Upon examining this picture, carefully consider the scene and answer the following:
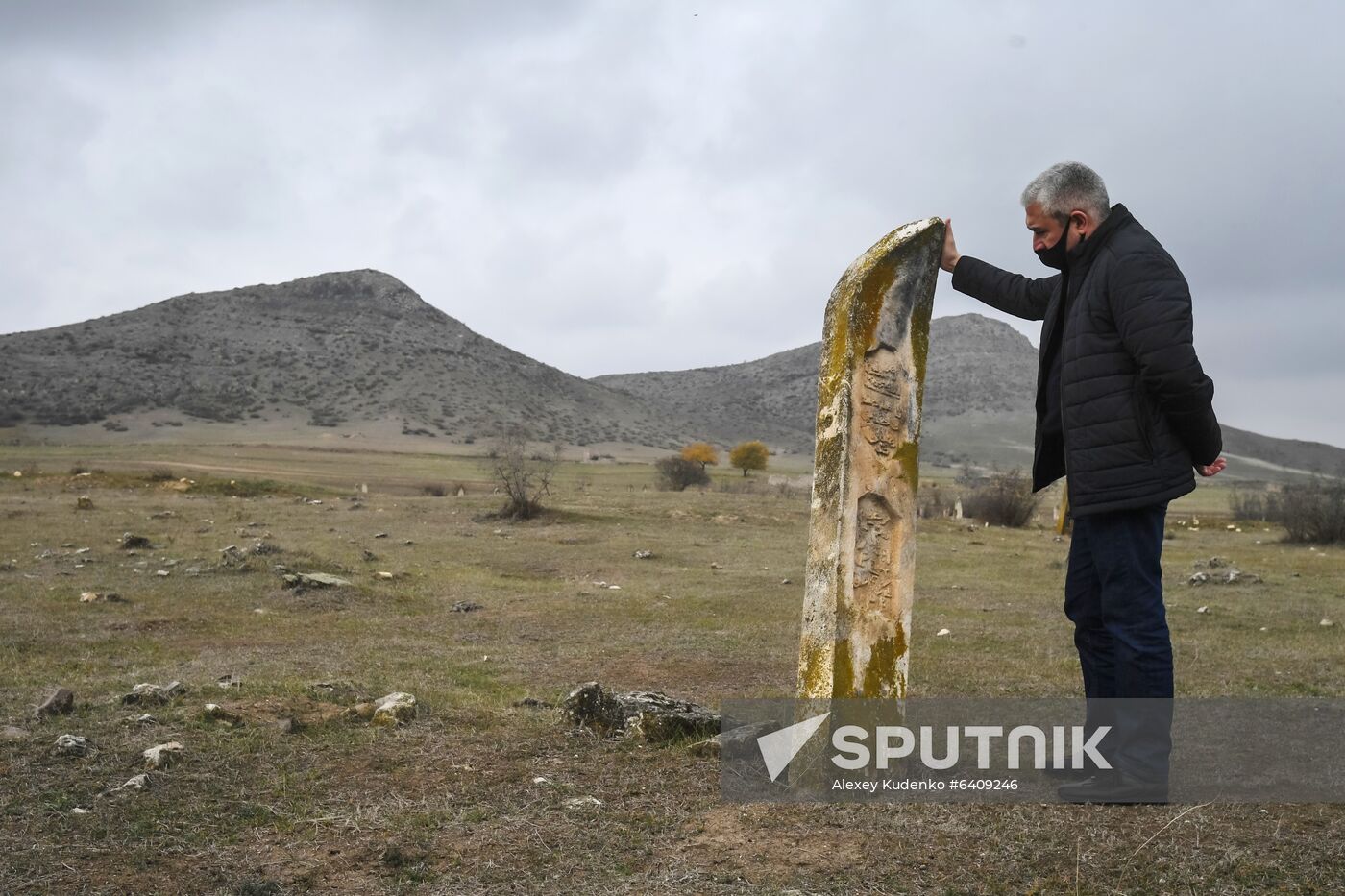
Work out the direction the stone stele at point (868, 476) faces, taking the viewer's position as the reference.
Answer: facing the viewer and to the right of the viewer

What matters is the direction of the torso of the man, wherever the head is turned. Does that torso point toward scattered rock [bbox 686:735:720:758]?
yes

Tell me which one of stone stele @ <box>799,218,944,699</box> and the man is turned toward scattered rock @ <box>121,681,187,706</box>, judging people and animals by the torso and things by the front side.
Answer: the man

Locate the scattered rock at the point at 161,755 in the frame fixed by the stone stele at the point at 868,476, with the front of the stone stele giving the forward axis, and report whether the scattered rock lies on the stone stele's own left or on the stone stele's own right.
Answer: on the stone stele's own right

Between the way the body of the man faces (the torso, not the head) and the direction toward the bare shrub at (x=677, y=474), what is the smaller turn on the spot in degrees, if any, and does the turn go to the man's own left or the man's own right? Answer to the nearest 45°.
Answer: approximately 45° to the man's own right

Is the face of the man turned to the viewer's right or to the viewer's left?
to the viewer's left

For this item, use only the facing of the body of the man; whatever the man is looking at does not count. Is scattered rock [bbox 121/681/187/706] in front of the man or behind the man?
in front

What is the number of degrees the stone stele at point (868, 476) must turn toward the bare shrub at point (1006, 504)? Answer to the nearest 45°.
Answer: approximately 135° to its left

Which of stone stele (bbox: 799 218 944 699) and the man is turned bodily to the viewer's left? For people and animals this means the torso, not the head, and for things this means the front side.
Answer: the man

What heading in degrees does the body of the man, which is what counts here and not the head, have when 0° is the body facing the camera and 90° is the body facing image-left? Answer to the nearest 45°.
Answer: approximately 90°

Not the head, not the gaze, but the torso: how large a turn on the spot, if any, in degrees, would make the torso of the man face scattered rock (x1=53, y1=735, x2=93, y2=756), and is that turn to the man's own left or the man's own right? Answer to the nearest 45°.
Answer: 0° — they already face it

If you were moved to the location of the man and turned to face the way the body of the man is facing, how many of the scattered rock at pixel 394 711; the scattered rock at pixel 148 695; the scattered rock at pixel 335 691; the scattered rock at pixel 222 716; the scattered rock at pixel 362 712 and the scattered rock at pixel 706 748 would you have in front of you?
6
